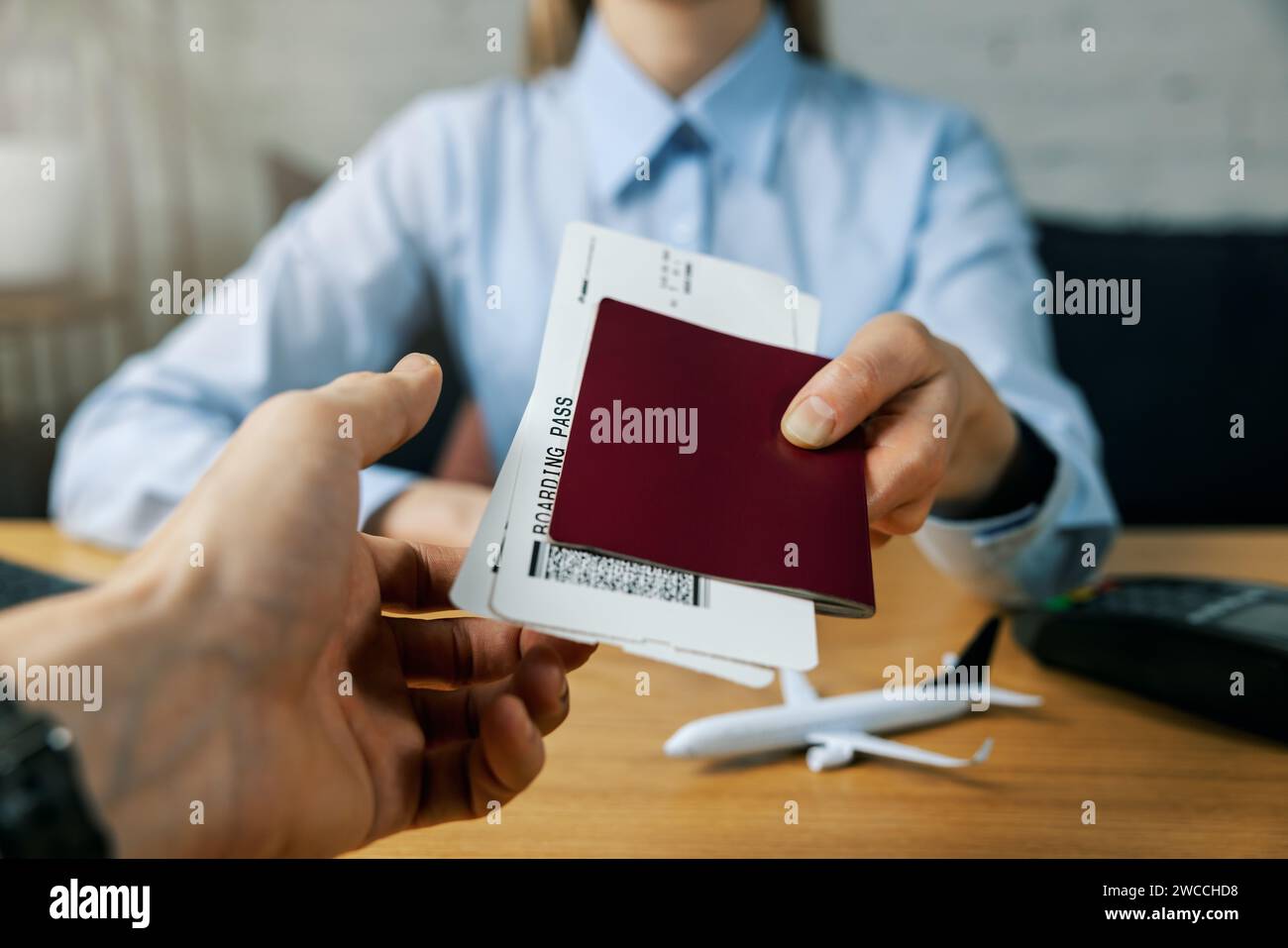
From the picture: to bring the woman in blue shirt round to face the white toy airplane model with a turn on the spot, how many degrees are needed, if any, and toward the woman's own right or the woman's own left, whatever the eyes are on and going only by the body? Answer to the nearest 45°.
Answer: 0° — they already face it

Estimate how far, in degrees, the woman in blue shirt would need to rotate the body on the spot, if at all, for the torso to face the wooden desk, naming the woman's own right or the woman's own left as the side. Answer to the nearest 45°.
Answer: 0° — they already face it

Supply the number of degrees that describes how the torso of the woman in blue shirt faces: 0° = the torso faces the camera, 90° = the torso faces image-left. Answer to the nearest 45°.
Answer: approximately 0°
